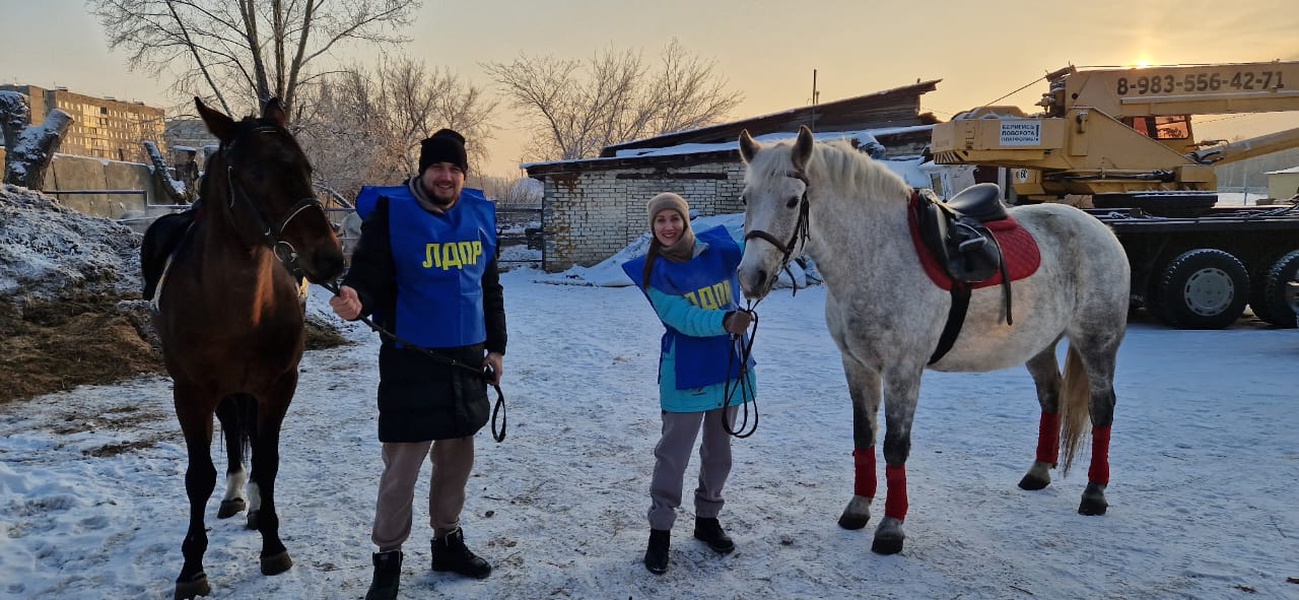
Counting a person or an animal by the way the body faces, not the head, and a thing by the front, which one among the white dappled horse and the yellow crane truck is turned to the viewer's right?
the yellow crane truck

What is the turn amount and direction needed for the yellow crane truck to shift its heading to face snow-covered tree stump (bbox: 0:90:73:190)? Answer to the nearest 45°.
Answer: approximately 135° to its right

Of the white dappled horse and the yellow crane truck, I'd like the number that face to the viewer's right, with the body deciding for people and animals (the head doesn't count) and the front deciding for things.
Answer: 1

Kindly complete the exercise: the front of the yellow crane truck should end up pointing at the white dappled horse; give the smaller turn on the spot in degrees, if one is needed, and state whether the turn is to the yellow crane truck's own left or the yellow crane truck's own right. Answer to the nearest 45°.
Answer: approximately 90° to the yellow crane truck's own right

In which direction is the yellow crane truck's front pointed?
to the viewer's right

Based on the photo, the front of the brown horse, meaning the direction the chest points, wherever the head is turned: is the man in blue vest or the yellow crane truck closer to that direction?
the man in blue vest

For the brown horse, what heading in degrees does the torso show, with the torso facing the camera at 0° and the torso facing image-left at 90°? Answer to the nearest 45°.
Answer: approximately 0°

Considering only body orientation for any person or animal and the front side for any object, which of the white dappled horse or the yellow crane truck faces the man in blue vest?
the white dappled horse

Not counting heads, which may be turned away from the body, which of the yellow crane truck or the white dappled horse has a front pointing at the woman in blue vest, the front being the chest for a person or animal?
the white dappled horse

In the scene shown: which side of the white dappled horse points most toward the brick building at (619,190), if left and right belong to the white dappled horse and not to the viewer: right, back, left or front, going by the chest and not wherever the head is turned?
right

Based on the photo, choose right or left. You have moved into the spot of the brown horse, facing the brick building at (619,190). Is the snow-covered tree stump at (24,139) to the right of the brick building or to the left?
left

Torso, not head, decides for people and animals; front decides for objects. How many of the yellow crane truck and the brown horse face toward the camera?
1

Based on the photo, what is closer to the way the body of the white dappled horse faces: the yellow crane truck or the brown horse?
the brown horse
